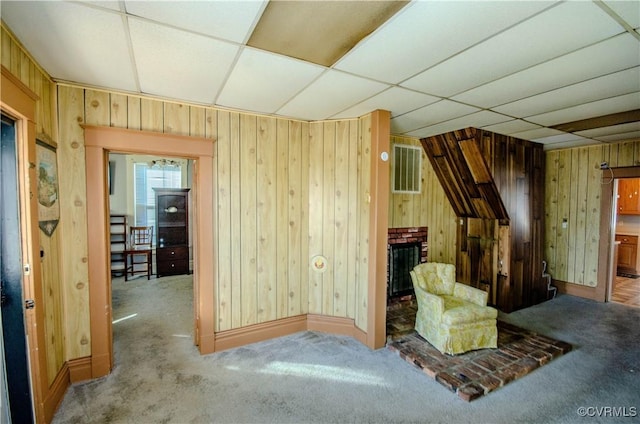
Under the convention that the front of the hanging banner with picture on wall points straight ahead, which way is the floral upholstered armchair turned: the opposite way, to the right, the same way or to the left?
to the right

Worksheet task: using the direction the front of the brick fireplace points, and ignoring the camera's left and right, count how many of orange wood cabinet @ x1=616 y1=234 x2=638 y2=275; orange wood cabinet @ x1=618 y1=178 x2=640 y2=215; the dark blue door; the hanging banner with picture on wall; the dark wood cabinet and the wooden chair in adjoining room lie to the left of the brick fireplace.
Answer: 2

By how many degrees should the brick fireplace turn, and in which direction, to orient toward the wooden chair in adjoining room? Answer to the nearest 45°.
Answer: approximately 135° to its right

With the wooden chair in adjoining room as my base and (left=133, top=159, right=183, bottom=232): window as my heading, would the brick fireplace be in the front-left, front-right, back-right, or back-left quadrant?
back-right

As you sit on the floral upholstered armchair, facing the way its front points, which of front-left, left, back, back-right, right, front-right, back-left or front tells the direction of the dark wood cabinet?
back-right

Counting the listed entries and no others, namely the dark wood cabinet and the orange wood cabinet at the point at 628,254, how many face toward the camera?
2

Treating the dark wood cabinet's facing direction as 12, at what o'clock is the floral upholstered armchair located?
The floral upholstered armchair is roughly at 11 o'clock from the dark wood cabinet.

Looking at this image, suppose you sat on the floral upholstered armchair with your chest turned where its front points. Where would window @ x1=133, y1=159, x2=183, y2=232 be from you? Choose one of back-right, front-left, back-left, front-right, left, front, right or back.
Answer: back-right

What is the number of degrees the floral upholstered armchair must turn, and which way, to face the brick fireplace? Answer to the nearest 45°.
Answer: approximately 180°

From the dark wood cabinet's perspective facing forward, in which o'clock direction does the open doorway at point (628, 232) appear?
The open doorway is roughly at 10 o'clock from the dark wood cabinet.

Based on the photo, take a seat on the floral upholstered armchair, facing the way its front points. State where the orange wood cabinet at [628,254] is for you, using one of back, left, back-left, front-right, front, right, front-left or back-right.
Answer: left

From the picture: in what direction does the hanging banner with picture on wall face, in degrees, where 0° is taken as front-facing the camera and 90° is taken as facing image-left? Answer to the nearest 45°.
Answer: approximately 315°

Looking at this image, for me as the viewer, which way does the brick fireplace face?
facing the viewer and to the right of the viewer

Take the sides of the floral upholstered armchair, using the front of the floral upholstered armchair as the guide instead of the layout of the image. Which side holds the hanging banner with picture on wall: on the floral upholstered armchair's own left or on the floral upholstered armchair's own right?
on the floral upholstered armchair's own right

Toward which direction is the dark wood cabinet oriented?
toward the camera

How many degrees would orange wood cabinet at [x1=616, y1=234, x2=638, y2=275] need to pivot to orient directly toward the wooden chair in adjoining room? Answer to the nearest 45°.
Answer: approximately 45° to its right
